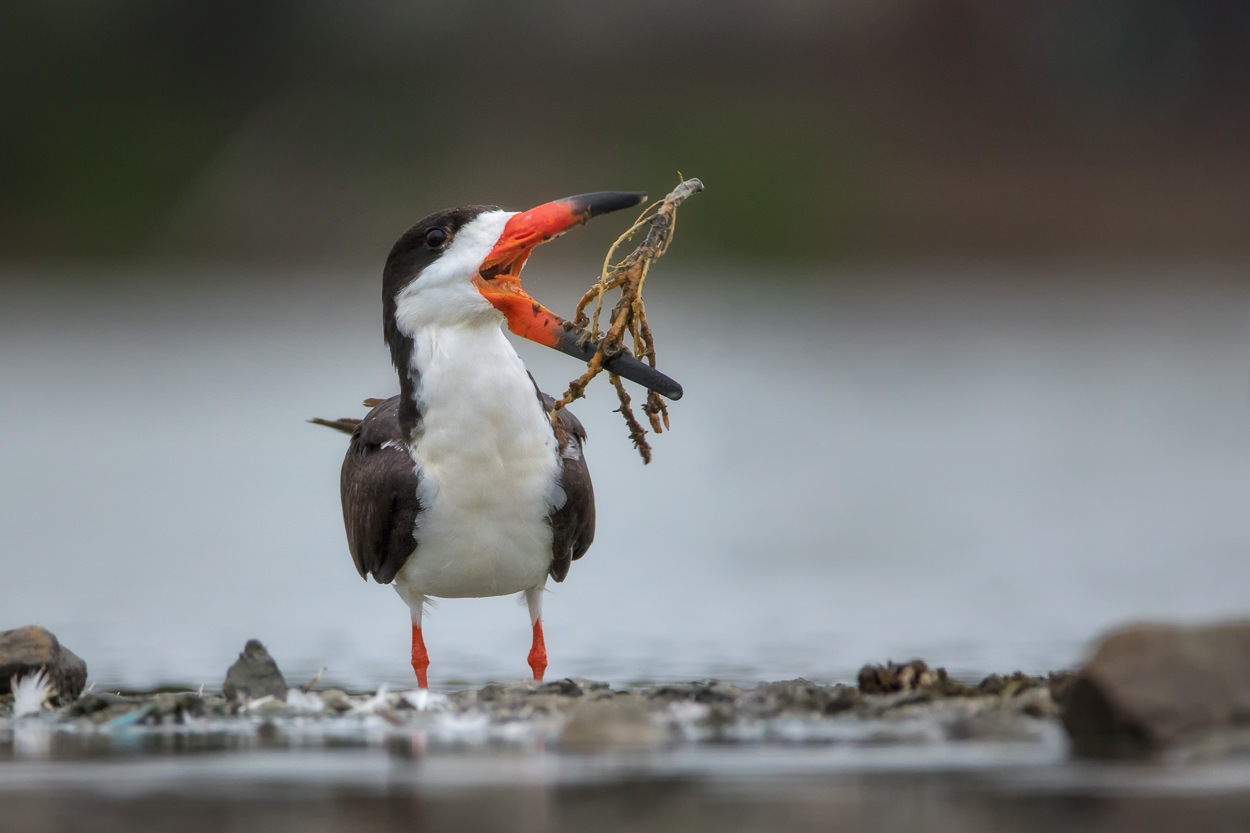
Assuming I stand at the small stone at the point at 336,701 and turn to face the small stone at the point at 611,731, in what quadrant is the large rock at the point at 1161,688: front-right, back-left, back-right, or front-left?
front-left

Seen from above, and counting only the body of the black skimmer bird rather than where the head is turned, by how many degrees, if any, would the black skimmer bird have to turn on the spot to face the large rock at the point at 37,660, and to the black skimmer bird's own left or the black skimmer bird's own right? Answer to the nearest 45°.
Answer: approximately 135° to the black skimmer bird's own right

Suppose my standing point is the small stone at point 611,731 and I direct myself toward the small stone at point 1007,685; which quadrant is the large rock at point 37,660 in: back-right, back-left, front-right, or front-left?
back-left

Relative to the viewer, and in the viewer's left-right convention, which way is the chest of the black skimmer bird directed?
facing the viewer and to the right of the viewer

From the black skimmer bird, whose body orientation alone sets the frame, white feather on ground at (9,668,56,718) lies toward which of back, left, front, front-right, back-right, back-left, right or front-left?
back-right

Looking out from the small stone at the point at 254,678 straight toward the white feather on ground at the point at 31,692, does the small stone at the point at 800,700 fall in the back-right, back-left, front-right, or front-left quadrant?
back-left

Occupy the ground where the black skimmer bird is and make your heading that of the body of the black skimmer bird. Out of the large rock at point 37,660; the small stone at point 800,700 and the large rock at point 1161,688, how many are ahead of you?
2

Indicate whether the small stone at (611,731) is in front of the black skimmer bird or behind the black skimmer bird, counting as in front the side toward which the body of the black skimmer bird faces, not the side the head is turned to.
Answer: in front

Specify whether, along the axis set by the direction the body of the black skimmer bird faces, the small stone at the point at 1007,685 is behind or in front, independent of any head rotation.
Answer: in front
